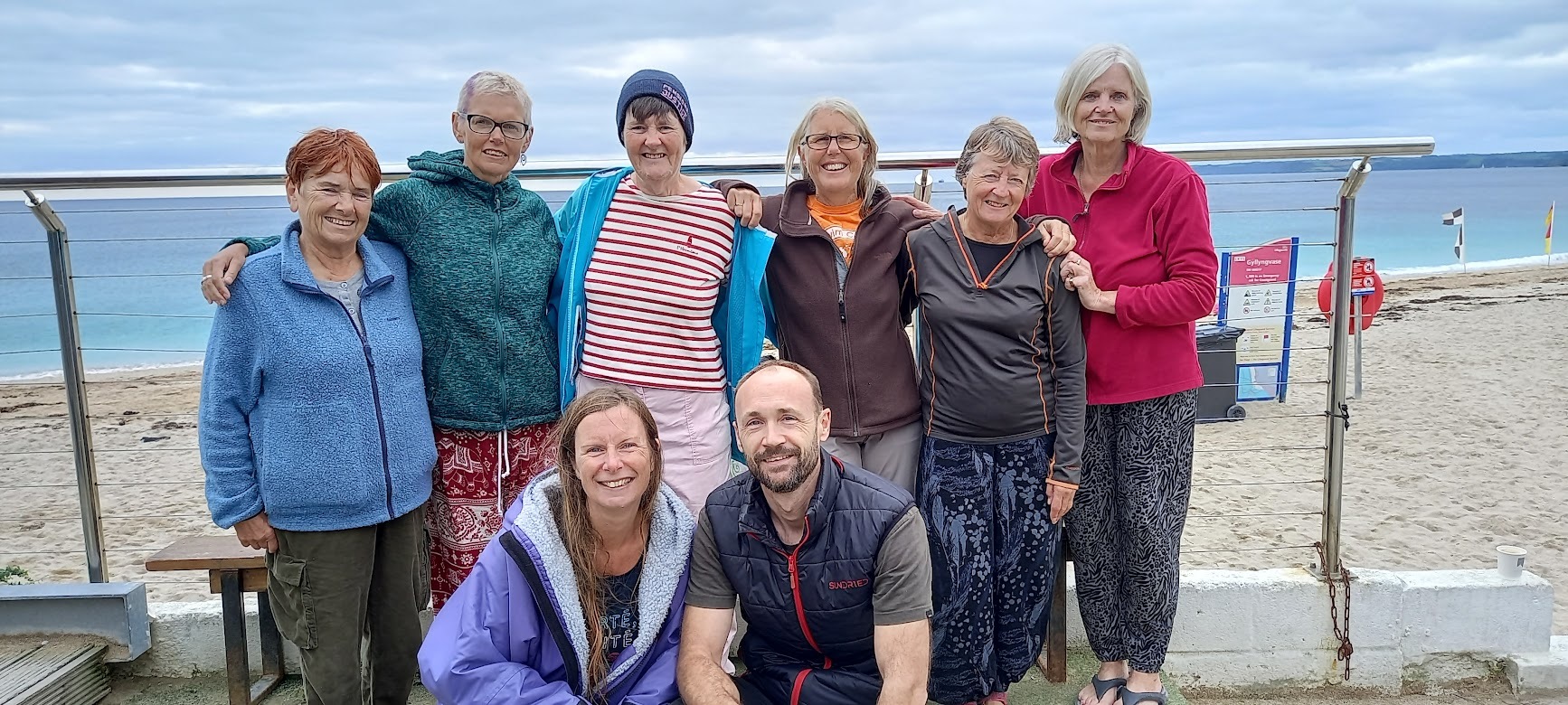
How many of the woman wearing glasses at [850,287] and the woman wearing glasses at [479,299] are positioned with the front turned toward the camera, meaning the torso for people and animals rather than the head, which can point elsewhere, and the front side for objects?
2

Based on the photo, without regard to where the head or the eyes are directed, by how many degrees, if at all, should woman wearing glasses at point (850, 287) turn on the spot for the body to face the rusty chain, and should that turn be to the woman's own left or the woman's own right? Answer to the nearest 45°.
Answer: approximately 135° to the woman's own left

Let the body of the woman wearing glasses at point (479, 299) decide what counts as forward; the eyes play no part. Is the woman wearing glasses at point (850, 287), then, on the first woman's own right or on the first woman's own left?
on the first woman's own left

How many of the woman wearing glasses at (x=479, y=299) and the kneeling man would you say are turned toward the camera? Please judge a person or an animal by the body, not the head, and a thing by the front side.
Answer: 2

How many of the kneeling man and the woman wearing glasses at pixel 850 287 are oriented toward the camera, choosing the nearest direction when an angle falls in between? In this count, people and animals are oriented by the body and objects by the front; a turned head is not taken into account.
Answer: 2

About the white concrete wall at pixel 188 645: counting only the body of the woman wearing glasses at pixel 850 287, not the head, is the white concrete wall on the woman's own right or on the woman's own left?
on the woman's own right

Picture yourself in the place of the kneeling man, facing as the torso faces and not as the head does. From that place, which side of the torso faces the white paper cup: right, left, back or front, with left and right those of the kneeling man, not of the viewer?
left
